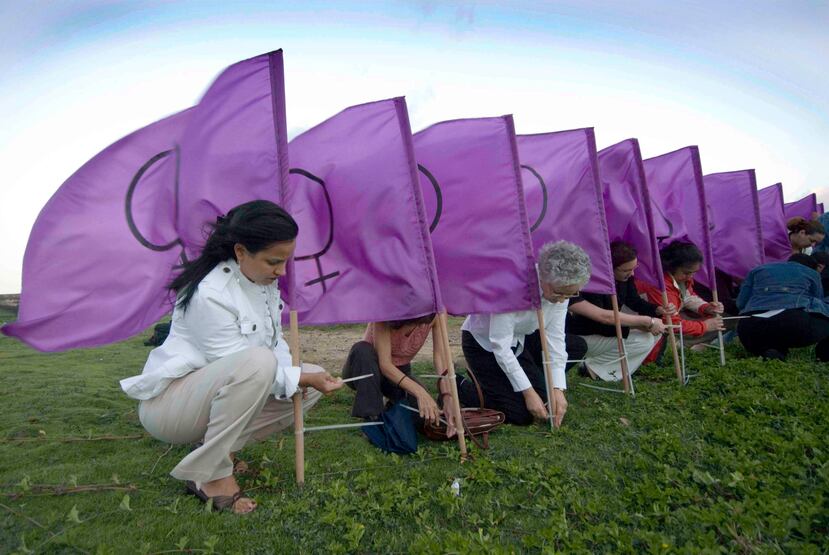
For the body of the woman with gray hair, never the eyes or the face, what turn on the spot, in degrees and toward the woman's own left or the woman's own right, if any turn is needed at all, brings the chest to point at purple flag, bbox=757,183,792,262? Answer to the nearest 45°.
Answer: approximately 90° to the woman's own left

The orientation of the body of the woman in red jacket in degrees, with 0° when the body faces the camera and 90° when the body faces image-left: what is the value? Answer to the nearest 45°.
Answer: approximately 315°

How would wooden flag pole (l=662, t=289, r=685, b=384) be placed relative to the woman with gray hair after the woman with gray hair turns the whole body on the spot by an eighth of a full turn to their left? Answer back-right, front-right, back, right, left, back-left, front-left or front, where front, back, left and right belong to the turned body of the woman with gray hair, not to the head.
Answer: front-left

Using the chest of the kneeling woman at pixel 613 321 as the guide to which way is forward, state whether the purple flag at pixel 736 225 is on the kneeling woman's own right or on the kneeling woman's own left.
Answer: on the kneeling woman's own left

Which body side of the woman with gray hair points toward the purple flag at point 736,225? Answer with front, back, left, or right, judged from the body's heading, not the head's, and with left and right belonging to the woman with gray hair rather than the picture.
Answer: left

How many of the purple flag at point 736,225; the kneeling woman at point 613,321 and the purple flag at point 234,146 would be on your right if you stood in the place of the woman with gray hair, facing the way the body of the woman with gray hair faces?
1

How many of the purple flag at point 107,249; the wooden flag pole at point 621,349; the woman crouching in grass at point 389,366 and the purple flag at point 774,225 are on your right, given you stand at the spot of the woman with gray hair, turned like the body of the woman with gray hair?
2

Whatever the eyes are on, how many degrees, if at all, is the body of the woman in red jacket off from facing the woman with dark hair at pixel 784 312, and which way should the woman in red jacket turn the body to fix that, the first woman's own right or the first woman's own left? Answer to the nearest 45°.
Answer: approximately 45° to the first woman's own left

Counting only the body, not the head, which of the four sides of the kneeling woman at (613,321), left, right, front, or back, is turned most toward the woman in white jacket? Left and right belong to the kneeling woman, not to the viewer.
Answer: right

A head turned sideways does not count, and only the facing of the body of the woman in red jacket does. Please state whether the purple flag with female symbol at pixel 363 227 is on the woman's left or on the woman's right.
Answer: on the woman's right
